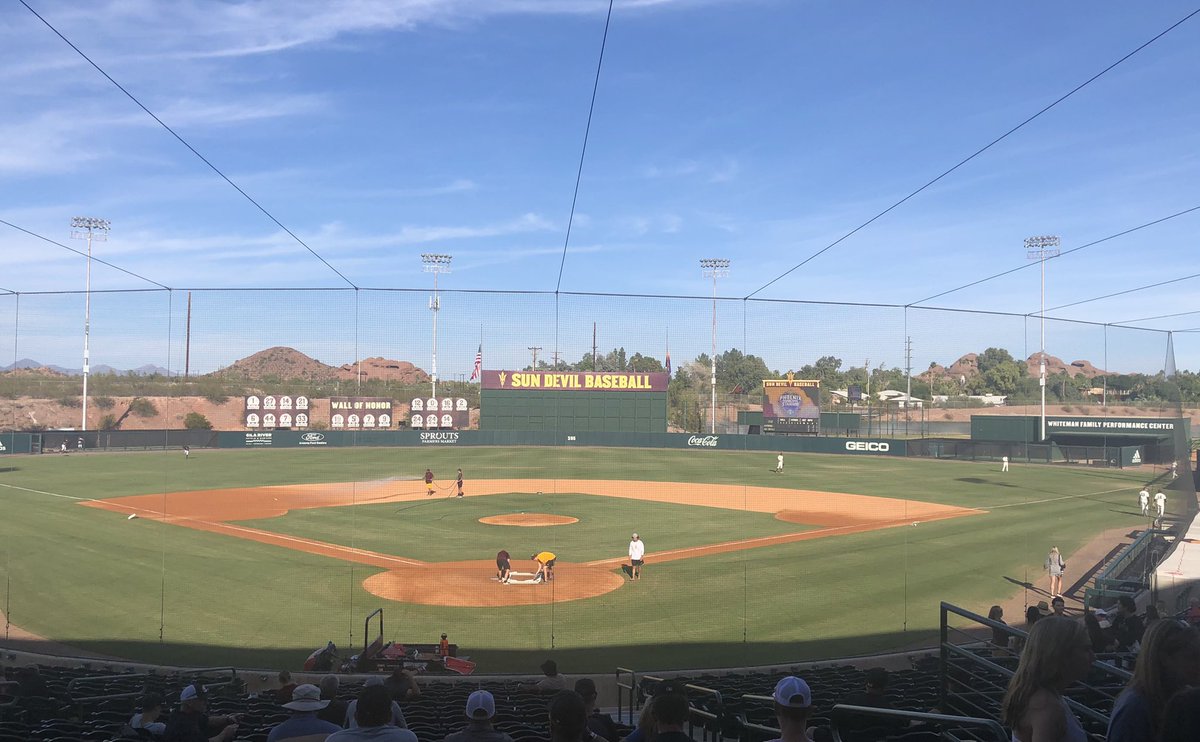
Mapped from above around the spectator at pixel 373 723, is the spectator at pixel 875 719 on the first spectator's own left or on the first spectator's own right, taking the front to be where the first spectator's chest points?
on the first spectator's own right

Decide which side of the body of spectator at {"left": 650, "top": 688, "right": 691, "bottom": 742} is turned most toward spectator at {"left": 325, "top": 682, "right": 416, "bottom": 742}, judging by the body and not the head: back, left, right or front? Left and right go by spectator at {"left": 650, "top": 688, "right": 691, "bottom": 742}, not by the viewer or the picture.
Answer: left

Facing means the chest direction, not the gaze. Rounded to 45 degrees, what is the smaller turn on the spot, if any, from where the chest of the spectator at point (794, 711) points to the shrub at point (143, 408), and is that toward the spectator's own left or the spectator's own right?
approximately 45° to the spectator's own left

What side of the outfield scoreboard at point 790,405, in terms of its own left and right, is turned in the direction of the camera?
front

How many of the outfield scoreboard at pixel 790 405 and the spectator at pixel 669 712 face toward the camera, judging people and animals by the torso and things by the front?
1

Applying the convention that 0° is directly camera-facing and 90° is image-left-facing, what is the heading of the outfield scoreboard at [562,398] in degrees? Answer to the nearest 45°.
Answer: approximately 0°

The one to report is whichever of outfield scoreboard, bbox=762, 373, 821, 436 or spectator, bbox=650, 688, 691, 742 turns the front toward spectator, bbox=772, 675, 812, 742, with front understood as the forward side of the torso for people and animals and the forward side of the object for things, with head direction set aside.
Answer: the outfield scoreboard

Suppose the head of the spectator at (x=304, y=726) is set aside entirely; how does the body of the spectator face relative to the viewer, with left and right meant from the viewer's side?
facing away from the viewer

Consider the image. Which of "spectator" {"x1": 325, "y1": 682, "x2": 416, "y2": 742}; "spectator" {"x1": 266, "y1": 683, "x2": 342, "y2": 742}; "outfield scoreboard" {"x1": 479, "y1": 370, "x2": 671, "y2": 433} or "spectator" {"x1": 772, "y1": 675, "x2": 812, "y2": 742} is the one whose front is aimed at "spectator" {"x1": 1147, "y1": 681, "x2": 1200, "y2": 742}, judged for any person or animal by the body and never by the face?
the outfield scoreboard

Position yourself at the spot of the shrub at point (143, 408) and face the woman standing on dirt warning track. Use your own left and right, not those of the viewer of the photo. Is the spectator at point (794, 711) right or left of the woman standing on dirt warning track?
right

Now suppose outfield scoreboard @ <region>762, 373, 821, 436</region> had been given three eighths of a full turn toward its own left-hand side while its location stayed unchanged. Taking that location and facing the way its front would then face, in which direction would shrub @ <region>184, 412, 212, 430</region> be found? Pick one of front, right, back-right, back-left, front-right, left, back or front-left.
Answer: back

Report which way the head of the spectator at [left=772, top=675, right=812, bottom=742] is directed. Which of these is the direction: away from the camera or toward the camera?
away from the camera

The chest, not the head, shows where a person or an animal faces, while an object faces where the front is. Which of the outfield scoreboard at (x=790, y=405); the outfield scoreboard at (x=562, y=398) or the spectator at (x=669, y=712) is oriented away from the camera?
the spectator

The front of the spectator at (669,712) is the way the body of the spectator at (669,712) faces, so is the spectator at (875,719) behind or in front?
in front

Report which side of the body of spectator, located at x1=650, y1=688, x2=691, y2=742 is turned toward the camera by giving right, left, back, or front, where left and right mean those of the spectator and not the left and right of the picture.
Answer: back

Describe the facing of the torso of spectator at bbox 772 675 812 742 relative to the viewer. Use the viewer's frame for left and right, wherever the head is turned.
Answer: facing away from the viewer

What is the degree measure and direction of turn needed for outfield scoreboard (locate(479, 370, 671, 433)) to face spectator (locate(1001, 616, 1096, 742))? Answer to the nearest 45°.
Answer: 0° — it already faces them

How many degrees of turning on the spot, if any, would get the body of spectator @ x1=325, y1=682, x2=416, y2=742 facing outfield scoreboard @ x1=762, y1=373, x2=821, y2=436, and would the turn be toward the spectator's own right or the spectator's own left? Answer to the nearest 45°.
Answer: approximately 45° to the spectator's own right

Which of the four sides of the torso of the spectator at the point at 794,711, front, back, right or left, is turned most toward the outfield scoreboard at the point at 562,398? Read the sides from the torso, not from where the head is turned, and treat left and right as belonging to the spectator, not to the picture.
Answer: front

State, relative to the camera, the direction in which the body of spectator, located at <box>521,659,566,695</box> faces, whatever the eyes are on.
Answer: away from the camera

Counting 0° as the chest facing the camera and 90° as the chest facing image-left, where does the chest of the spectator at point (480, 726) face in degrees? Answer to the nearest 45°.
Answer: approximately 180°
